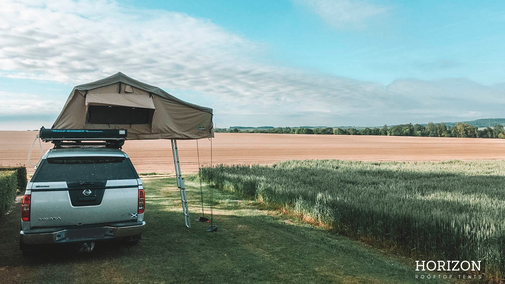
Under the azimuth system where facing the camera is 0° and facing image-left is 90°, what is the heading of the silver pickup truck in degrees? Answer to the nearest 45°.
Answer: approximately 180°

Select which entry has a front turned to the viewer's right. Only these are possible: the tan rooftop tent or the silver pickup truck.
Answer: the tan rooftop tent

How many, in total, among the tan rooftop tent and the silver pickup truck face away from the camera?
1

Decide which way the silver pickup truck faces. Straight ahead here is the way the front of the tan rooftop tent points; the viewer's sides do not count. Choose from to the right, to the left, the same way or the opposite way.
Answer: to the left

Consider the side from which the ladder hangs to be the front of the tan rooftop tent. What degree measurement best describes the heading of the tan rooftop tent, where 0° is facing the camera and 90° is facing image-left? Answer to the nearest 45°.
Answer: approximately 270°
